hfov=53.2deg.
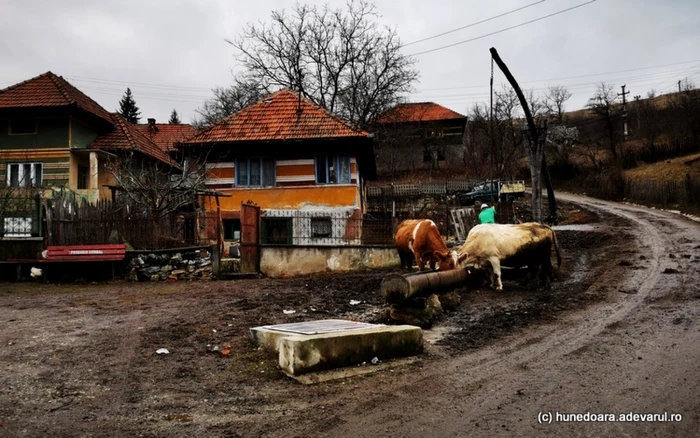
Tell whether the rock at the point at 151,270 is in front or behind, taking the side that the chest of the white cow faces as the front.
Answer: in front

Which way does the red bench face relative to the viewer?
toward the camera

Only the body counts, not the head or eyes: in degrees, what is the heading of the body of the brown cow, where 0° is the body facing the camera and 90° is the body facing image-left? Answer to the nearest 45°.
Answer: approximately 315°

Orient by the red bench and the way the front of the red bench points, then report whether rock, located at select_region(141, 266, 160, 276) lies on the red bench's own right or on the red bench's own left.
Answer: on the red bench's own left

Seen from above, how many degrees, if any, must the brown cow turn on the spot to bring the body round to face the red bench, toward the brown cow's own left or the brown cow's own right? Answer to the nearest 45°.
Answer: approximately 135° to the brown cow's own right

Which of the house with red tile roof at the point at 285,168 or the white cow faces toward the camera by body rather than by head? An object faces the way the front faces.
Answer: the house with red tile roof

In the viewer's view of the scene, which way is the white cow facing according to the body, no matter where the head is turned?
to the viewer's left

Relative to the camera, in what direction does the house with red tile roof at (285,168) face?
facing the viewer

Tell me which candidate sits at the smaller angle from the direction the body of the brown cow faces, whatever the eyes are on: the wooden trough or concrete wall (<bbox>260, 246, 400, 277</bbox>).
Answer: the wooden trough

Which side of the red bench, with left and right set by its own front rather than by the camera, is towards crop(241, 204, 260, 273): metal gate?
left

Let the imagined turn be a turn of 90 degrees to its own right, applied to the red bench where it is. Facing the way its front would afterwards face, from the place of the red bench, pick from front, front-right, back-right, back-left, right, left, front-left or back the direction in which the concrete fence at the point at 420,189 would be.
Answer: back-right

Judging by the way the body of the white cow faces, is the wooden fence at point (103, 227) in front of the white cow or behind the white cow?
in front

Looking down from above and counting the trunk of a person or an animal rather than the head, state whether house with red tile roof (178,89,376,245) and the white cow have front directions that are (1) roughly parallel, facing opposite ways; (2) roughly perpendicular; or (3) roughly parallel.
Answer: roughly perpendicular
